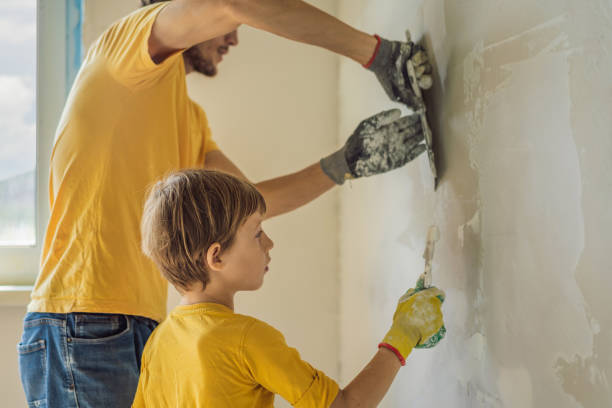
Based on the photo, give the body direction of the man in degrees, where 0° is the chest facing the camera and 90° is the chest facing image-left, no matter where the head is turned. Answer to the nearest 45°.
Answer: approximately 270°

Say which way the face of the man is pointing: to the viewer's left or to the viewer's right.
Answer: to the viewer's right

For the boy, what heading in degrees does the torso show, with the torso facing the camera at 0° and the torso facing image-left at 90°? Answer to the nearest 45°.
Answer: approximately 225°

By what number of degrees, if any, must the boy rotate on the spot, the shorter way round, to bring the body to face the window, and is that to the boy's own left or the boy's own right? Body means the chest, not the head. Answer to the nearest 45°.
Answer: approximately 90° to the boy's own left

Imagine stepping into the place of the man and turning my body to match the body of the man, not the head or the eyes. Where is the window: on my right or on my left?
on my left
